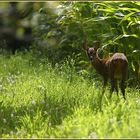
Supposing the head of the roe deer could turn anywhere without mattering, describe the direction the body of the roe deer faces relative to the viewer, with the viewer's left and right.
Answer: facing away from the viewer and to the left of the viewer
